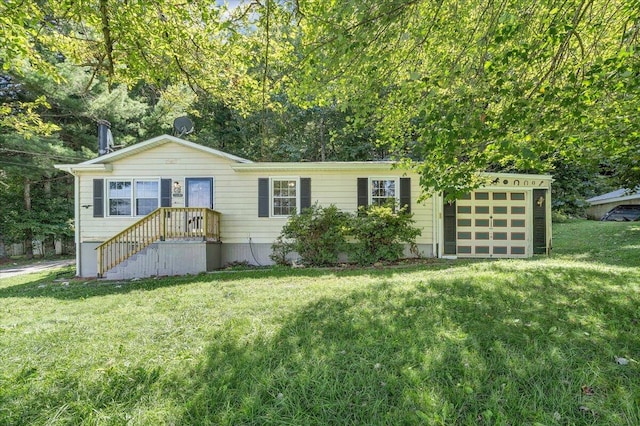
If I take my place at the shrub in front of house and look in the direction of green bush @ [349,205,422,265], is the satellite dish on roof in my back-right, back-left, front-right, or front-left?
back-left

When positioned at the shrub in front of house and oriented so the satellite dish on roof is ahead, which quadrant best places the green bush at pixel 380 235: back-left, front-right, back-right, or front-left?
back-right

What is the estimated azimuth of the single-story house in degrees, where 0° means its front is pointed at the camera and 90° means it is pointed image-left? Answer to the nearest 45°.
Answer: approximately 0°
